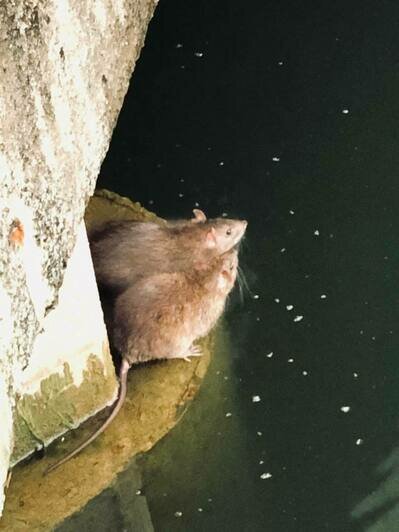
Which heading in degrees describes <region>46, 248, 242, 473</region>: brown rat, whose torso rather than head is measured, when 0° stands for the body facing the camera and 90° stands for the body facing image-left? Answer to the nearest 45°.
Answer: approximately 225°
